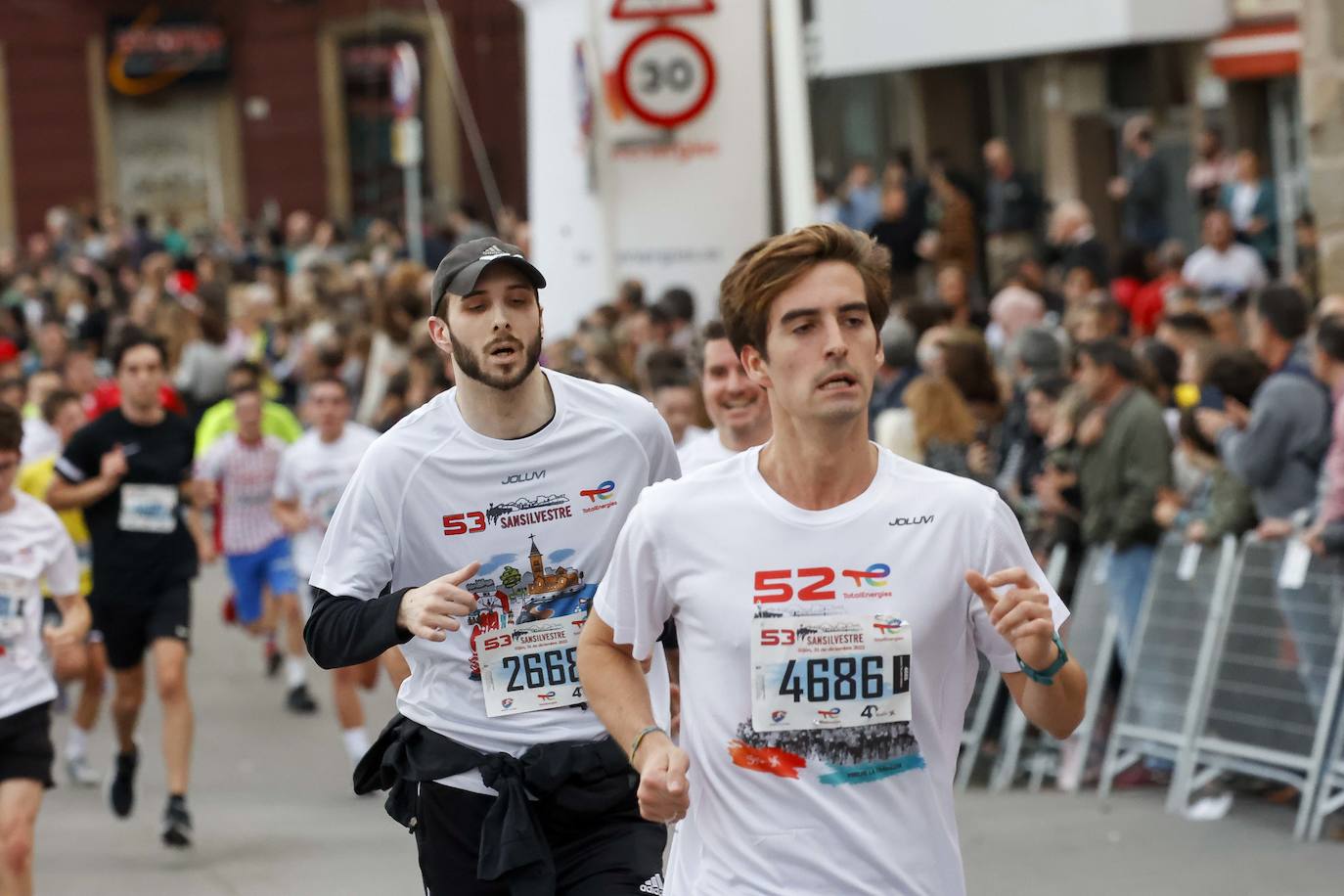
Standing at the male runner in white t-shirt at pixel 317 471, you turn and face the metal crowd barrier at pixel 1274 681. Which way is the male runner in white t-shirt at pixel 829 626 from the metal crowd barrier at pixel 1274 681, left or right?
right

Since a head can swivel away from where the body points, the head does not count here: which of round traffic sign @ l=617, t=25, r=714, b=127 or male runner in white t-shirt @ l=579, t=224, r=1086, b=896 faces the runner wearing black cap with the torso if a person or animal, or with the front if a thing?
the round traffic sign

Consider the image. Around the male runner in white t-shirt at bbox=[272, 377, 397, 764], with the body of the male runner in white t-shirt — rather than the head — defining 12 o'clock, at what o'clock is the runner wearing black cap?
The runner wearing black cap is roughly at 12 o'clock from the male runner in white t-shirt.

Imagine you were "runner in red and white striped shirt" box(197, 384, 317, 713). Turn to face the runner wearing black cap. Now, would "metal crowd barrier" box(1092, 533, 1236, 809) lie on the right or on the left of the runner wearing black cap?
left

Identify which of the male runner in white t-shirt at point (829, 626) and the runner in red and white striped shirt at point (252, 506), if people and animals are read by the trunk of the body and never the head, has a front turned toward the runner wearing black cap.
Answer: the runner in red and white striped shirt at point (252, 506)

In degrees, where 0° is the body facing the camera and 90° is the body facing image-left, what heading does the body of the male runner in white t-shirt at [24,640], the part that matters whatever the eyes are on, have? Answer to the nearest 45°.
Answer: approximately 0°

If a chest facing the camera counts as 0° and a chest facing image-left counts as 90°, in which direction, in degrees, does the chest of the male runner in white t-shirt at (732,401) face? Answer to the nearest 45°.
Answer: approximately 0°

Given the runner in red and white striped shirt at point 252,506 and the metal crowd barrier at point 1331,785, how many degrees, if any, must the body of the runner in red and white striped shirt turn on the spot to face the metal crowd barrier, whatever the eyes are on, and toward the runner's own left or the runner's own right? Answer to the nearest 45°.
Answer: approximately 45° to the runner's own left

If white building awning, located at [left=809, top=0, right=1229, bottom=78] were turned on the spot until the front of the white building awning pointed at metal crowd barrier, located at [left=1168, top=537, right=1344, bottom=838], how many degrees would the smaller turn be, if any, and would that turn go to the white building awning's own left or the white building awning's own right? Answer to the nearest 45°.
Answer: approximately 45° to the white building awning's own left

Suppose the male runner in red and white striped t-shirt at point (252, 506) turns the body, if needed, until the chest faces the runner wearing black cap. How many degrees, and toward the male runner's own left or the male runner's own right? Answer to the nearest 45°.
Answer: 0° — they already face them
